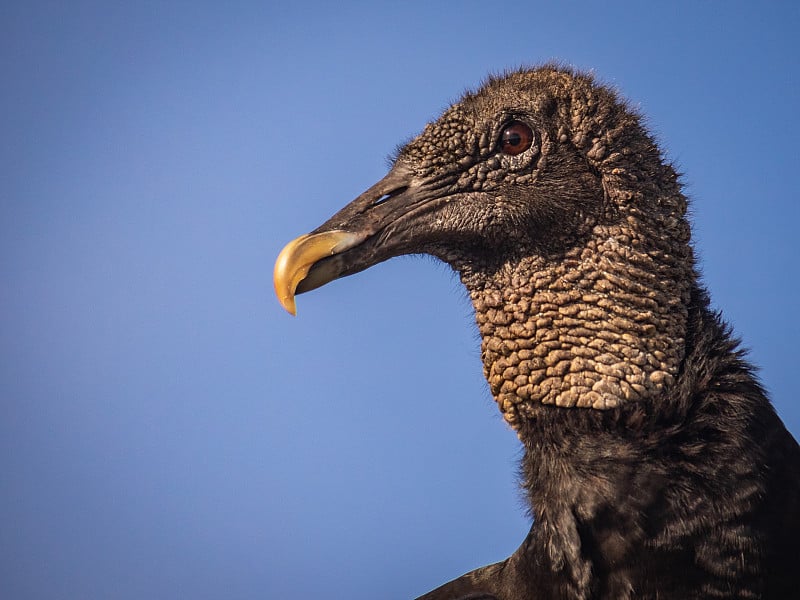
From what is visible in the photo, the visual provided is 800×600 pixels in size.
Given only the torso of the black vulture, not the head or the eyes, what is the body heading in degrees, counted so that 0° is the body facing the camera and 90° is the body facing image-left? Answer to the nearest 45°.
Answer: approximately 90°
